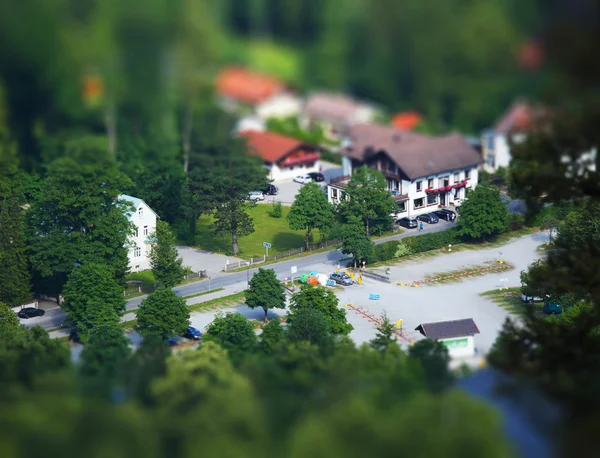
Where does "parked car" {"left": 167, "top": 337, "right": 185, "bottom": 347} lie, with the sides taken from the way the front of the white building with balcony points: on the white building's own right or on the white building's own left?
on the white building's own right

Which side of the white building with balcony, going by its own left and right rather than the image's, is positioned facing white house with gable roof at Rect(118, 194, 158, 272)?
right

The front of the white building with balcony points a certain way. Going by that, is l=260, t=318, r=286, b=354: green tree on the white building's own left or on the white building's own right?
on the white building's own right

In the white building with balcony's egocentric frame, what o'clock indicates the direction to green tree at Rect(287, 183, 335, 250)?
The green tree is roughly at 3 o'clock from the white building with balcony.

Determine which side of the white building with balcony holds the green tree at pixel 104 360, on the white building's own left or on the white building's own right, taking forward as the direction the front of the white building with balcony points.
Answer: on the white building's own right

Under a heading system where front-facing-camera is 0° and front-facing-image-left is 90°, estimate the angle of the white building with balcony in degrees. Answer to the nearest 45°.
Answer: approximately 315°

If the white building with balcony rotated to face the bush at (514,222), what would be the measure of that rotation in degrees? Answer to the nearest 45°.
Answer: approximately 45° to its left
